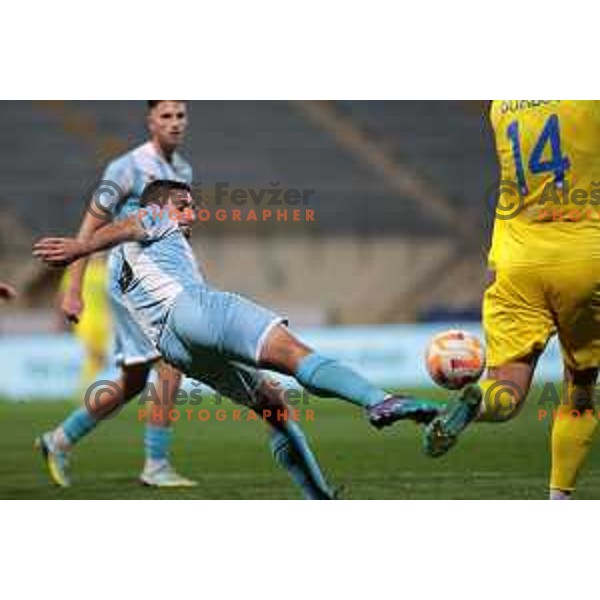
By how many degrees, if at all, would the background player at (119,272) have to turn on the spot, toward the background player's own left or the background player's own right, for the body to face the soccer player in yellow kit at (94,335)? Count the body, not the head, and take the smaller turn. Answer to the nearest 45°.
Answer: approximately 135° to the background player's own left

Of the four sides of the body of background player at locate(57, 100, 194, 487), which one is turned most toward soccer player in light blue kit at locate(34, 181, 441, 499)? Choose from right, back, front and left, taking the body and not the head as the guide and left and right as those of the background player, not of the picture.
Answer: front

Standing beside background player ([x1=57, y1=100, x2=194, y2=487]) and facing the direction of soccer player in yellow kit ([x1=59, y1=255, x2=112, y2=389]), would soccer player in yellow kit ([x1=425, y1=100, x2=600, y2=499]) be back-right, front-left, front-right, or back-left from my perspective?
back-right

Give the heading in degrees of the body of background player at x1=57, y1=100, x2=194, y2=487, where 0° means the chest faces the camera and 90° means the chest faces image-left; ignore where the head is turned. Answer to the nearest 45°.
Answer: approximately 315°

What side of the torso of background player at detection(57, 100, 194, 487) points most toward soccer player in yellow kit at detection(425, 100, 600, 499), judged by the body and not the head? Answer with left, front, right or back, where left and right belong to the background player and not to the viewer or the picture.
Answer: front

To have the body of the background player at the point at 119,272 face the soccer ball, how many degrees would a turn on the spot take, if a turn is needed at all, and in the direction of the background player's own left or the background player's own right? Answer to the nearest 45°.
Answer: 0° — they already face it
